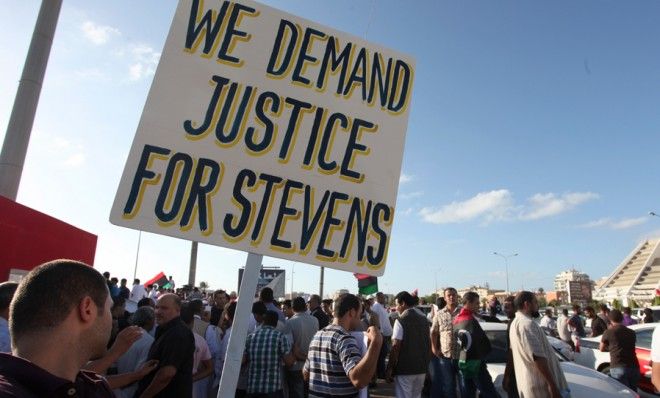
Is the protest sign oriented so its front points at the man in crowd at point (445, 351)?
no

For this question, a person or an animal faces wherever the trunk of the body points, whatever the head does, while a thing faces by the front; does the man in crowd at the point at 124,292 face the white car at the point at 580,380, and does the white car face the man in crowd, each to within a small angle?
no

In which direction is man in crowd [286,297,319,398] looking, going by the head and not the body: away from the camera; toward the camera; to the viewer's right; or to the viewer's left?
away from the camera

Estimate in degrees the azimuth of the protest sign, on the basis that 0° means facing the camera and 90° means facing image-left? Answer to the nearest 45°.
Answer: approximately 0°

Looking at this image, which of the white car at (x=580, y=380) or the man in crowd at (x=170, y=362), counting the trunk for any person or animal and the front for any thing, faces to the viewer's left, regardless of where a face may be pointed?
the man in crowd

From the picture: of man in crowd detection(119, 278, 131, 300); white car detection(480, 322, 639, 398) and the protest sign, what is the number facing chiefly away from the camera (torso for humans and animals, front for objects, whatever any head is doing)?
1

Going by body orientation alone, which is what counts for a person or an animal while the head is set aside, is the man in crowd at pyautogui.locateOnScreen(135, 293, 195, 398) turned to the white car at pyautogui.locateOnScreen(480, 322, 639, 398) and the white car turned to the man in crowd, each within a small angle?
no

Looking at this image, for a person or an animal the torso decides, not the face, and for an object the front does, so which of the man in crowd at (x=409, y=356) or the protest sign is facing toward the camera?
the protest sign

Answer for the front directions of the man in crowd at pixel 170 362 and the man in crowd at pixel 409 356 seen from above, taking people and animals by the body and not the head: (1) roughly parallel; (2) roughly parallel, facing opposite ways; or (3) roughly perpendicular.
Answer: roughly perpendicular

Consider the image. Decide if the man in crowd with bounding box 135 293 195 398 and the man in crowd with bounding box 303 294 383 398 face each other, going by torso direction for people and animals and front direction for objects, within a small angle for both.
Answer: no

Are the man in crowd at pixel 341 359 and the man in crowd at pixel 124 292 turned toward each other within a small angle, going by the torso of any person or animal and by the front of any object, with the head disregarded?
no

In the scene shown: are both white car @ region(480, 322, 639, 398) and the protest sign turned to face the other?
no
